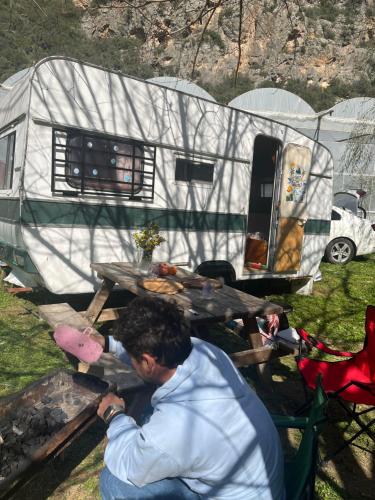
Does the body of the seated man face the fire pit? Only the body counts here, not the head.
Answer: yes

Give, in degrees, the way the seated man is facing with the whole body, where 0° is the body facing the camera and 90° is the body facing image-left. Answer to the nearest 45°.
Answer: approximately 135°

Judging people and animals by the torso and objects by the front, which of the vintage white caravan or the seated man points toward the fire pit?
the seated man

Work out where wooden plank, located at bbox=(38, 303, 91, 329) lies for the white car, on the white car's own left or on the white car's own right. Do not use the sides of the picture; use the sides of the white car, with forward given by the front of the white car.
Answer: on the white car's own left

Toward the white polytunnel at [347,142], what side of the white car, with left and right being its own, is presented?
right
